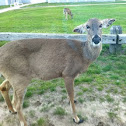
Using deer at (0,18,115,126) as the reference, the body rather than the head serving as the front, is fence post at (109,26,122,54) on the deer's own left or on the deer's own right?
on the deer's own left

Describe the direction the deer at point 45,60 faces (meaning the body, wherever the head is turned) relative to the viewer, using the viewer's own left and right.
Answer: facing to the right of the viewer
